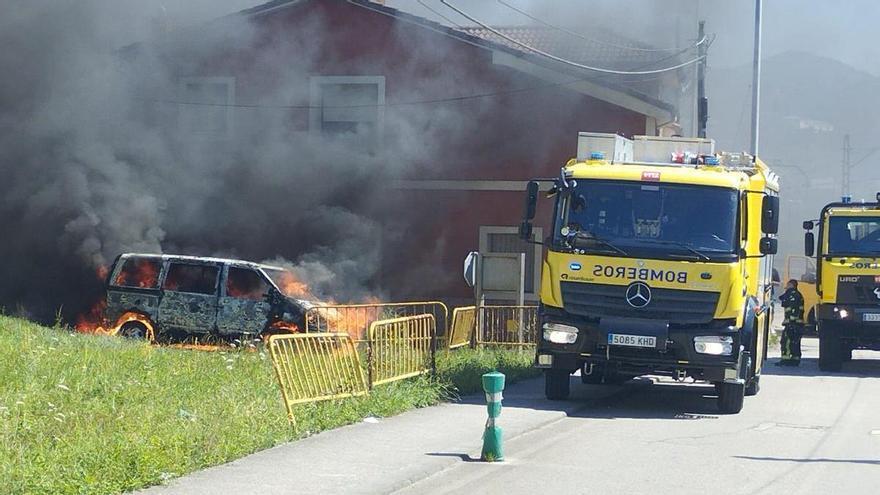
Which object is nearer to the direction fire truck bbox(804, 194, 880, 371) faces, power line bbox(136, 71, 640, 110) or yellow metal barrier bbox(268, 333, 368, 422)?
the yellow metal barrier

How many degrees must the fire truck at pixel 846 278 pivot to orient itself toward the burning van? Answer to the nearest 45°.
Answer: approximately 45° to its right

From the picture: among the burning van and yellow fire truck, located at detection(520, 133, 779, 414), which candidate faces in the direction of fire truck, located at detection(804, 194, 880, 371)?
the burning van

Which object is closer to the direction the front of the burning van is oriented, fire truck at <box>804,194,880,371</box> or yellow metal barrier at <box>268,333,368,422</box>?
the fire truck

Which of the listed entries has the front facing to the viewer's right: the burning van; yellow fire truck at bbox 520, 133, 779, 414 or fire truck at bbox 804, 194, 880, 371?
the burning van

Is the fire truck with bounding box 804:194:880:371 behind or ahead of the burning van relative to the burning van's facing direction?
ahead

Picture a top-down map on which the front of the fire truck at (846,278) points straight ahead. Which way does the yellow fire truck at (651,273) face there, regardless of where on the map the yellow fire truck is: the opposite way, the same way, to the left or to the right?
the same way

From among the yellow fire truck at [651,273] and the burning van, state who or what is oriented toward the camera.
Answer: the yellow fire truck

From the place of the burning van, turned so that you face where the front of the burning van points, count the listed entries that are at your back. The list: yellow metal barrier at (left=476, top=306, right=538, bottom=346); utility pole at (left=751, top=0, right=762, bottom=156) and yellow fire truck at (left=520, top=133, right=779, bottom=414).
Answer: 0

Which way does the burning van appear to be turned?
to the viewer's right

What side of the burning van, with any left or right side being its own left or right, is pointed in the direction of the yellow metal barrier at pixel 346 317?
front

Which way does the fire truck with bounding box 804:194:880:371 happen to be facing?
toward the camera

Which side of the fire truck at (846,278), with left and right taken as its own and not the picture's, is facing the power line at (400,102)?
right

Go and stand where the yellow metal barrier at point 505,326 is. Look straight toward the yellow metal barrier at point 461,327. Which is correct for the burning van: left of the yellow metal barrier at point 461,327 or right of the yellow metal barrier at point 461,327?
right

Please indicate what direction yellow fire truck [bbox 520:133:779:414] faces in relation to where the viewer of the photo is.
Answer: facing the viewer
